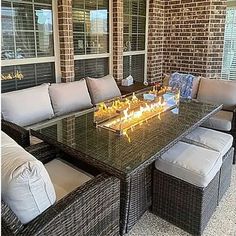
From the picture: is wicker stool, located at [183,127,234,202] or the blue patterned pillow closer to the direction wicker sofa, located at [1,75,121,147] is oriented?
the wicker stool

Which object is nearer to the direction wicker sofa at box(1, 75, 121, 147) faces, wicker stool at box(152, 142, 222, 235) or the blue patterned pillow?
the wicker stool

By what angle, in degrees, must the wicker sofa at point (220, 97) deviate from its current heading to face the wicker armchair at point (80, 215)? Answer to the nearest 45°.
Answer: approximately 45° to its left

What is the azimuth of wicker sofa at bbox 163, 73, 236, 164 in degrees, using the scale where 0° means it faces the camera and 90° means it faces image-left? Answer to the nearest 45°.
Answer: approximately 45°

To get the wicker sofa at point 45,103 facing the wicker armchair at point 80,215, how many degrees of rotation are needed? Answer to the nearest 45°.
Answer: approximately 45° to its right
